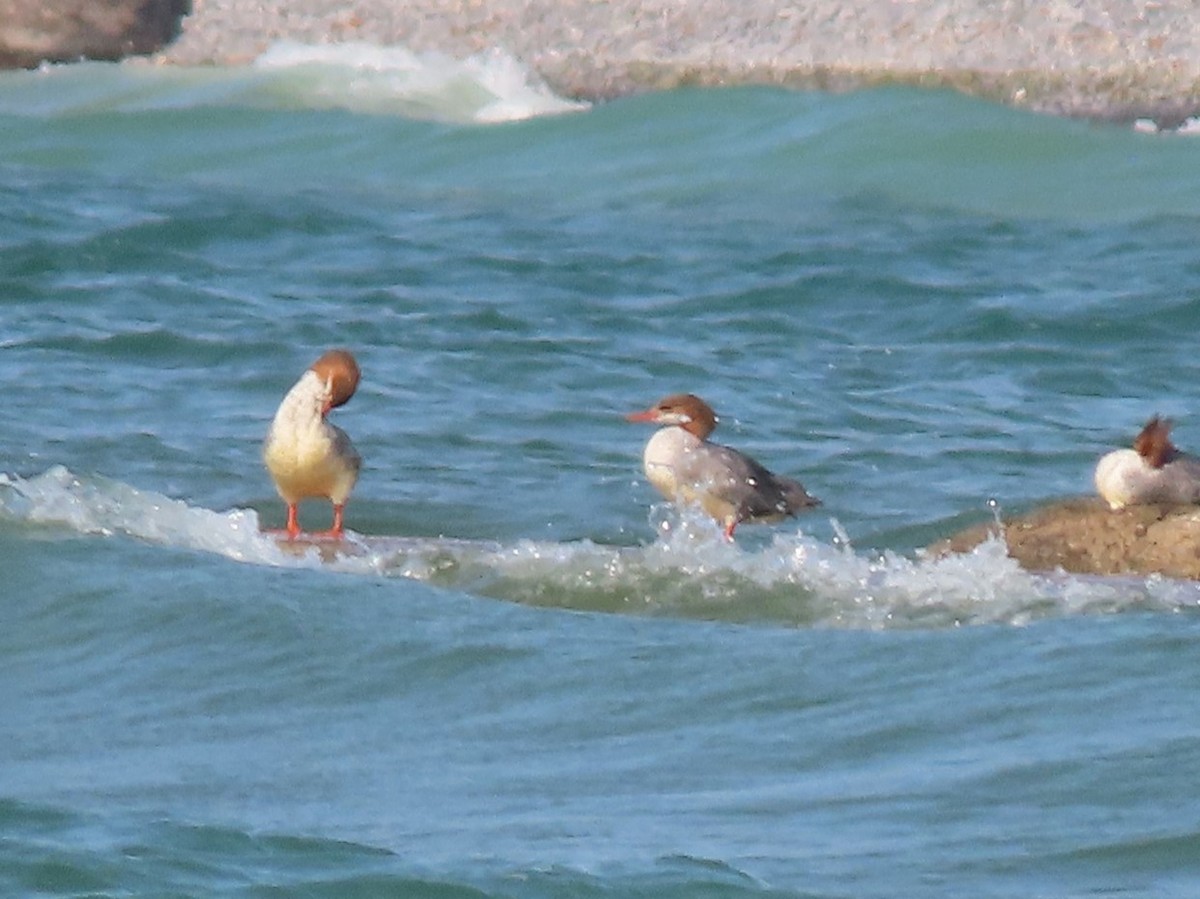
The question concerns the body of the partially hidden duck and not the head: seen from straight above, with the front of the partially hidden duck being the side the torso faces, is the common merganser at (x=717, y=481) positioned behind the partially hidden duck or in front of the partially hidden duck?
in front

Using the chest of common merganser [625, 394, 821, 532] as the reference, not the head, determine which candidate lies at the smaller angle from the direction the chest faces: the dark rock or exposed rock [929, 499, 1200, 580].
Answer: the dark rock

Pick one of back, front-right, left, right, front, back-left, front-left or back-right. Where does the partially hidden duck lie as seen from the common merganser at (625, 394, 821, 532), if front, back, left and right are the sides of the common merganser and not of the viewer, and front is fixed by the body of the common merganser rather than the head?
back

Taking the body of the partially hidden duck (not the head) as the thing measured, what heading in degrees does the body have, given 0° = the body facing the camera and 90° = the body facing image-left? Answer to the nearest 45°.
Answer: approximately 90°

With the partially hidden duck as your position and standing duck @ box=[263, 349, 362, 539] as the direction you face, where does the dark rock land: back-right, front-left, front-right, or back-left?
front-right

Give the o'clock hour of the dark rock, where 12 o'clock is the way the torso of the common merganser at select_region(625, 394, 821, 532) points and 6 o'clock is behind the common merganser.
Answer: The dark rock is roughly at 2 o'clock from the common merganser.

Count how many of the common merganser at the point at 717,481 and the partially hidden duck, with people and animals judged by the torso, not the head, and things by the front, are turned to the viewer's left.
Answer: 2

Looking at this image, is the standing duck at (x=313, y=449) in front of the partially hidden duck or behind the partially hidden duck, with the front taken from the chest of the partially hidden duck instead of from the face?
in front

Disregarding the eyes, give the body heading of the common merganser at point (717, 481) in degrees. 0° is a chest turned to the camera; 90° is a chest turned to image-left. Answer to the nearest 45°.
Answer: approximately 90°

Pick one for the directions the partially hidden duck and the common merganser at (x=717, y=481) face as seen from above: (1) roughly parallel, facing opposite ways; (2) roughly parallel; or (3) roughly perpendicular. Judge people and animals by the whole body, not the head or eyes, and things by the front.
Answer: roughly parallel
